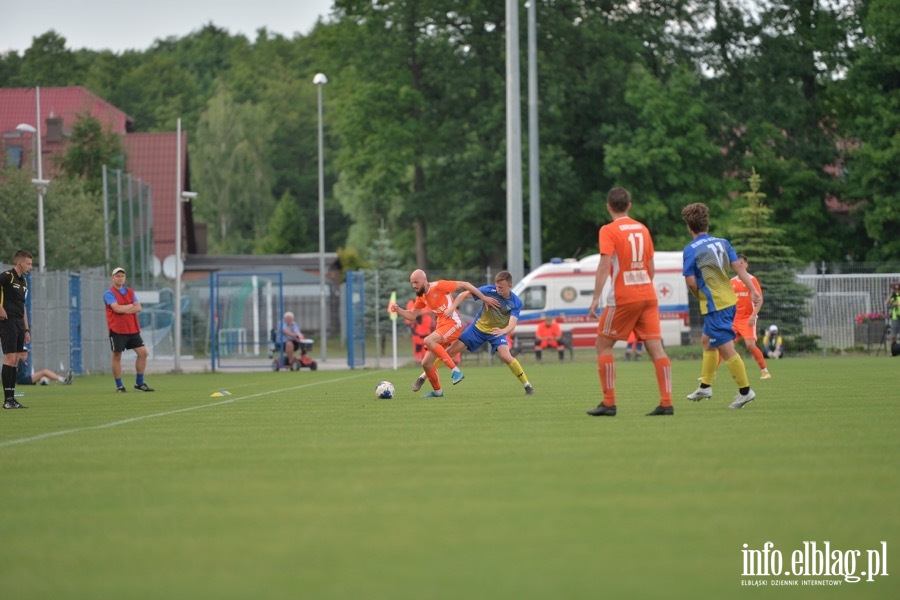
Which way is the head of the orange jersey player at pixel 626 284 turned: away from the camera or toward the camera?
away from the camera

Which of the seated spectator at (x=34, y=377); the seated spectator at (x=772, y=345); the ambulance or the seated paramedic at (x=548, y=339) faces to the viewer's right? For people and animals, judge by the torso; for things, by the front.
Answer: the seated spectator at (x=34, y=377)

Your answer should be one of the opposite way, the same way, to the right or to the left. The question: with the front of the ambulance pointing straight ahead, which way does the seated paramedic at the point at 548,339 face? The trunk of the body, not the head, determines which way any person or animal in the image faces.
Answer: to the left

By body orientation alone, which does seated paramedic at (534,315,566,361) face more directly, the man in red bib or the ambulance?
the man in red bib

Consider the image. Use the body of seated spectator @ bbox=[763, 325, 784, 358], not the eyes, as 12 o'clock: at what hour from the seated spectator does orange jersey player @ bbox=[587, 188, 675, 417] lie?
The orange jersey player is roughly at 12 o'clock from the seated spectator.

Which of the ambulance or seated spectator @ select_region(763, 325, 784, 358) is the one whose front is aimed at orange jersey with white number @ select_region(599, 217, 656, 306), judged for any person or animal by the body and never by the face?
the seated spectator

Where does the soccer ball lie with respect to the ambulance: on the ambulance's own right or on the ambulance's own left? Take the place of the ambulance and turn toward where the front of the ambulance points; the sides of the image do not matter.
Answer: on the ambulance's own left

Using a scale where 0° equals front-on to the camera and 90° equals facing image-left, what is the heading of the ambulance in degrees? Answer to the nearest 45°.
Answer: approximately 90°

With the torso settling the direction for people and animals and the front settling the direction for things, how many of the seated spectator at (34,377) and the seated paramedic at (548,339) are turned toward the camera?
1

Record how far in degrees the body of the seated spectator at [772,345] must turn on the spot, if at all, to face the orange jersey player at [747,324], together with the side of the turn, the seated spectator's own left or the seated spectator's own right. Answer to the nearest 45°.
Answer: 0° — they already face them

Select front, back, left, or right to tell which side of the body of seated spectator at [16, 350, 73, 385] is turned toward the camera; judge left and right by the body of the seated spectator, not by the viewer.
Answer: right
